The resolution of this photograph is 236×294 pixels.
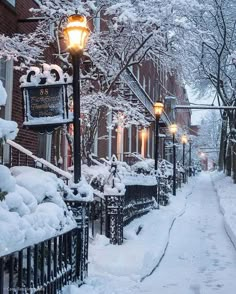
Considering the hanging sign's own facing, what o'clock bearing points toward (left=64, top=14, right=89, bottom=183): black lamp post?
The black lamp post is roughly at 10 o'clock from the hanging sign.

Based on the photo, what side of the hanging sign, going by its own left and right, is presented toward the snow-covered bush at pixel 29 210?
front

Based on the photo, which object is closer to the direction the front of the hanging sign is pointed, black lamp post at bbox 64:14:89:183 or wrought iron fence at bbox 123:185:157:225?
the black lamp post

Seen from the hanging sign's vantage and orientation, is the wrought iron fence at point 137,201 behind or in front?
behind

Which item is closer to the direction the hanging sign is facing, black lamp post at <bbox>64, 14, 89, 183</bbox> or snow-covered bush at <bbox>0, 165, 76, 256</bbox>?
the snow-covered bush

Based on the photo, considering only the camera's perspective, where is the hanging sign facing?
facing the viewer
